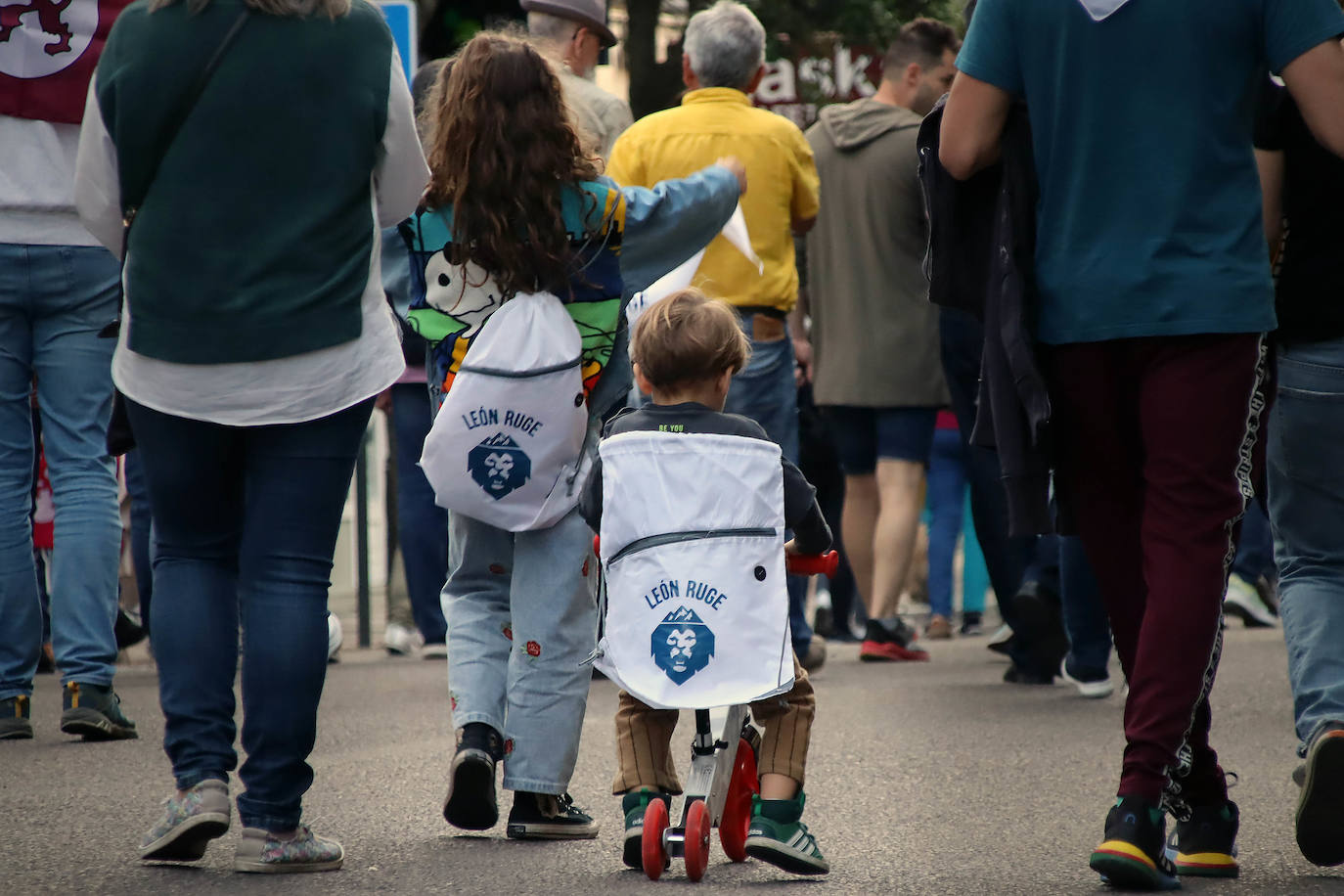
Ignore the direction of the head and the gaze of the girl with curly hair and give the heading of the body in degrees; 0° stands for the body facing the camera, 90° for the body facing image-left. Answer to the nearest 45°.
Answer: approximately 180°

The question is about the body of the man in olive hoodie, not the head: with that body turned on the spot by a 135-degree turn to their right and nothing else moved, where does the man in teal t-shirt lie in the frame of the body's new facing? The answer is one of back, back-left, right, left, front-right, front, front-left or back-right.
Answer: front

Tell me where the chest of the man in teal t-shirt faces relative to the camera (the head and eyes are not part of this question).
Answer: away from the camera

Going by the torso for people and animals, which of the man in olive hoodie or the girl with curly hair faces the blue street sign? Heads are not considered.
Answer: the girl with curly hair

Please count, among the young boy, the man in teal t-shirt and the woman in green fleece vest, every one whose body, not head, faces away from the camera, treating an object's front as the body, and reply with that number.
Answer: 3

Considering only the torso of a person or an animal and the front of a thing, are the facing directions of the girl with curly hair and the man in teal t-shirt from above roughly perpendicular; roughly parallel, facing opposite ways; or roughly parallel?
roughly parallel

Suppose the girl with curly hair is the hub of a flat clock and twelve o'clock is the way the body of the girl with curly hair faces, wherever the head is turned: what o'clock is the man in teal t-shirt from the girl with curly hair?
The man in teal t-shirt is roughly at 4 o'clock from the girl with curly hair.

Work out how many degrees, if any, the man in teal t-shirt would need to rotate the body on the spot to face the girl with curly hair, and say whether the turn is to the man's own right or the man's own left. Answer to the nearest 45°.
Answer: approximately 90° to the man's own left

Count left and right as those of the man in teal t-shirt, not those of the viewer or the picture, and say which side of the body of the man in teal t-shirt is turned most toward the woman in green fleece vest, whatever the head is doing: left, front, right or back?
left

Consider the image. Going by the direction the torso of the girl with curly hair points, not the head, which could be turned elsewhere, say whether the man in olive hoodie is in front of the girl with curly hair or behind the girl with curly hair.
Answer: in front

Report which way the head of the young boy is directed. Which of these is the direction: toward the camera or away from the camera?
away from the camera

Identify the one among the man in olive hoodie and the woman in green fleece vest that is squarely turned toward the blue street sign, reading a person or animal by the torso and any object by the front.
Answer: the woman in green fleece vest

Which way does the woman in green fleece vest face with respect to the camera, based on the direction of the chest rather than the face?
away from the camera

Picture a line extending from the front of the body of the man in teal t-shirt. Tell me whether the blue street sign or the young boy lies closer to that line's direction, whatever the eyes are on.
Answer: the blue street sign

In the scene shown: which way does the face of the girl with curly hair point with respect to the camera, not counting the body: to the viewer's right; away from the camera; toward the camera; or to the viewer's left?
away from the camera

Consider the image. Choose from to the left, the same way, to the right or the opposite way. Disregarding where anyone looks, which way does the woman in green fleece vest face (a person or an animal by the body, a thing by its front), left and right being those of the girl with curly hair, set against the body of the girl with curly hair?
the same way

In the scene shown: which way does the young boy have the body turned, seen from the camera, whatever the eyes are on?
away from the camera

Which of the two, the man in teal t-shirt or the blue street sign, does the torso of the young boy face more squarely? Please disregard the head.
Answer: the blue street sign
